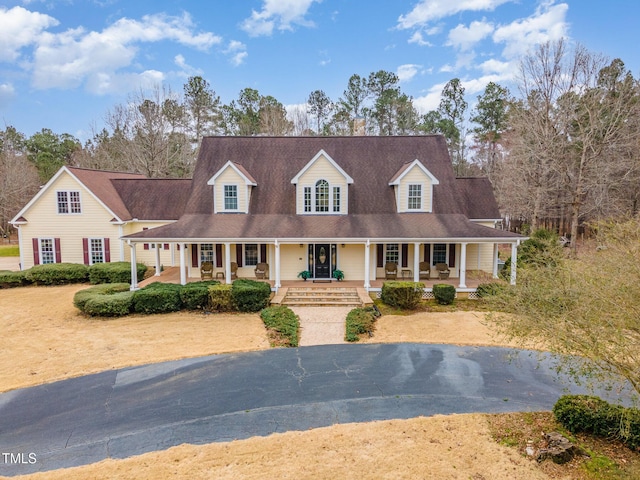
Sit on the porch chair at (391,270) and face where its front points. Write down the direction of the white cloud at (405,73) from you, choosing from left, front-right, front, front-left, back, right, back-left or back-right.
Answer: back

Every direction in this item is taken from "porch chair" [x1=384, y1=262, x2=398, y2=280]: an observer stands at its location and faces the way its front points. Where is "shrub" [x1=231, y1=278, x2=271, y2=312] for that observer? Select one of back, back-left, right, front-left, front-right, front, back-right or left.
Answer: front-right

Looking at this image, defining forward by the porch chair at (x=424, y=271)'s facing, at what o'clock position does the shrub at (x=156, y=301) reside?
The shrub is roughly at 2 o'clock from the porch chair.

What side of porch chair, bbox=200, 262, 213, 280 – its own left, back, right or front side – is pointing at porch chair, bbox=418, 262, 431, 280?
left

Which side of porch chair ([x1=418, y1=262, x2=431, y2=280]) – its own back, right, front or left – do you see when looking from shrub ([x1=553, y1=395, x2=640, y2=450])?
front

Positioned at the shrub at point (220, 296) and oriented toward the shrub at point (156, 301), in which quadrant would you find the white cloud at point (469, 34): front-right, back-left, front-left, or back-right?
back-right

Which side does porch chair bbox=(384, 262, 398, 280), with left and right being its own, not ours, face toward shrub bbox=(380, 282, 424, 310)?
front

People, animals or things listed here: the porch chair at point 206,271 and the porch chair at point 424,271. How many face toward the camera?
2

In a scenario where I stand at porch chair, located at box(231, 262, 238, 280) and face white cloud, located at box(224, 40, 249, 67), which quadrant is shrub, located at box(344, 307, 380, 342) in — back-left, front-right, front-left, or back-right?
back-right

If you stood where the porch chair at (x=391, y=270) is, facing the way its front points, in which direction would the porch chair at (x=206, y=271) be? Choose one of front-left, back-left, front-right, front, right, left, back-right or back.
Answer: right
